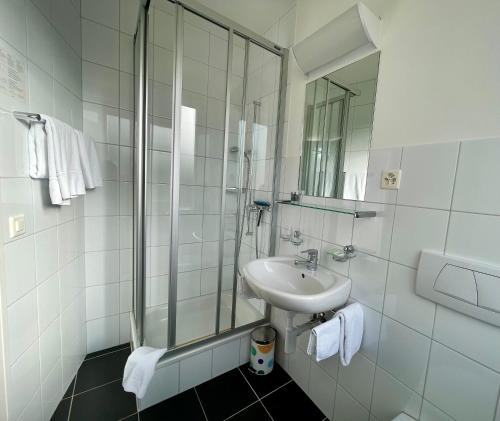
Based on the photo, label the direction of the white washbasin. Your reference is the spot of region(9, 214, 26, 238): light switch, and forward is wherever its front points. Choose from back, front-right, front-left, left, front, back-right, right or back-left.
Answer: front

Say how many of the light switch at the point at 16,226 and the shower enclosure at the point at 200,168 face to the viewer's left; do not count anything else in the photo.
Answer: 0

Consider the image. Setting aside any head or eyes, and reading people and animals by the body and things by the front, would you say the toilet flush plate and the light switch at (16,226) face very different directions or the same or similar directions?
very different directions

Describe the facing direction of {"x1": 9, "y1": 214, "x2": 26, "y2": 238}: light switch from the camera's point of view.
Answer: facing the viewer and to the right of the viewer

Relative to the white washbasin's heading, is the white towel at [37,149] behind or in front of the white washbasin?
in front

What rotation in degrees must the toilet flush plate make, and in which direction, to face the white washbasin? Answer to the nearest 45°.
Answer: approximately 45° to its right

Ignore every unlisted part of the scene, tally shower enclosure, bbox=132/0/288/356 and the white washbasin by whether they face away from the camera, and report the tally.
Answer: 0

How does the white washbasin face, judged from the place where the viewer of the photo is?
facing the viewer and to the left of the viewer

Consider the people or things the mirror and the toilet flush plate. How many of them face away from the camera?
0

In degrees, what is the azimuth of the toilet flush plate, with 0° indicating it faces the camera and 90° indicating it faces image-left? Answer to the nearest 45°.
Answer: approximately 45°

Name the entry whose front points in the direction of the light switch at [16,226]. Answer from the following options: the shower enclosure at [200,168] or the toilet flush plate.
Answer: the toilet flush plate

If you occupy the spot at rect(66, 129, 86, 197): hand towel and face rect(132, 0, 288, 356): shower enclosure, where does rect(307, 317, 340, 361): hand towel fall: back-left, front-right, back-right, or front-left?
front-right

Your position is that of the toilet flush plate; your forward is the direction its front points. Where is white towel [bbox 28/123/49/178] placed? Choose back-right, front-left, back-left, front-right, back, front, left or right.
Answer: front

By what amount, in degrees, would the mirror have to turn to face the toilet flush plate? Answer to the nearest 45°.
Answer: approximately 90° to its left
